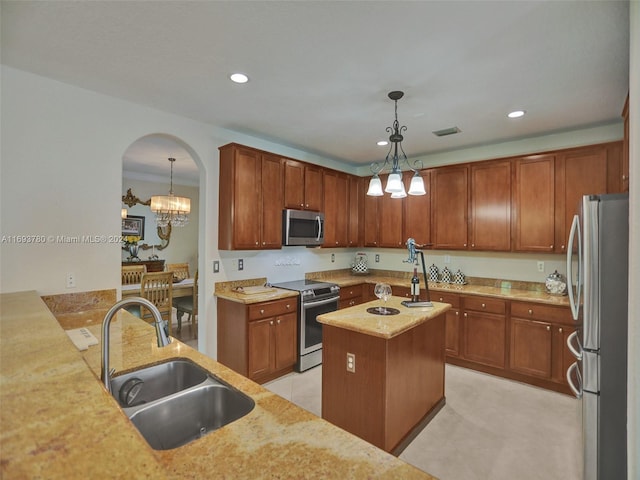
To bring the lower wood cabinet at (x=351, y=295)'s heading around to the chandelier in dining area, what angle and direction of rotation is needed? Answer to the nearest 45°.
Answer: approximately 135° to its right

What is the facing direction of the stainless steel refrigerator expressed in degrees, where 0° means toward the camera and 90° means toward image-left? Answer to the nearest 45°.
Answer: approximately 90°

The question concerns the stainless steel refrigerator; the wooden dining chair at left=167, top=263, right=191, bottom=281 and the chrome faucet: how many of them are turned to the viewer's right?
1

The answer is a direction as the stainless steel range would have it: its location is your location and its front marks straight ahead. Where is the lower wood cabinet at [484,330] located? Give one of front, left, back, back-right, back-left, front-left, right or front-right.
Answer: front-left

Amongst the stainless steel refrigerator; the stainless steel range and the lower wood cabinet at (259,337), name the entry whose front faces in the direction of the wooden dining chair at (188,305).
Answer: the stainless steel refrigerator

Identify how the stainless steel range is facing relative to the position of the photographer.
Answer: facing the viewer and to the right of the viewer

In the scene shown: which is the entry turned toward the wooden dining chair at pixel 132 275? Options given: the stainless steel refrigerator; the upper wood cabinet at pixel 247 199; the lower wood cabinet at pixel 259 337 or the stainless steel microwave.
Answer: the stainless steel refrigerator

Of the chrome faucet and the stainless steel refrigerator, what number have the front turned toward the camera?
0

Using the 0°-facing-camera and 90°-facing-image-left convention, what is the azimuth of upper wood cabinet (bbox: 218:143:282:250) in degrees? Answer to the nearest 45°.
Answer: approximately 315°

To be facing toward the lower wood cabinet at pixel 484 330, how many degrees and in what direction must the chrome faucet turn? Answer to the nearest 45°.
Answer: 0° — it already faces it

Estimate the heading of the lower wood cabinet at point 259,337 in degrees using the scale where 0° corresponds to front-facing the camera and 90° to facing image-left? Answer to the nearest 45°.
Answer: approximately 315°

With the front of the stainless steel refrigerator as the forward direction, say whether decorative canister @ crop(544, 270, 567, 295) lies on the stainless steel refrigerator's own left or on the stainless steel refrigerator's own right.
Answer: on the stainless steel refrigerator's own right
